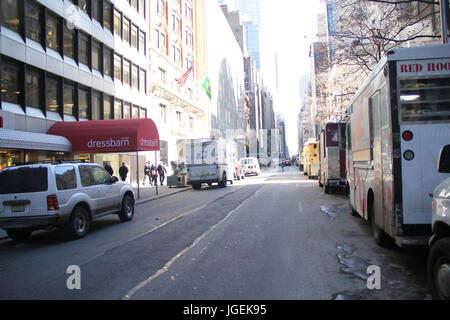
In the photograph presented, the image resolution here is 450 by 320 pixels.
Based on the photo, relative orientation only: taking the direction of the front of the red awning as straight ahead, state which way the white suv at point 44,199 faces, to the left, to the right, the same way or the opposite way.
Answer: to the left

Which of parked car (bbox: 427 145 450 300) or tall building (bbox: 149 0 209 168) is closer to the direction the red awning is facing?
the parked car

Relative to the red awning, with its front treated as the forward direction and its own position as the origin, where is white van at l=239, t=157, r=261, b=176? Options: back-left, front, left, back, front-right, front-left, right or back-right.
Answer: left

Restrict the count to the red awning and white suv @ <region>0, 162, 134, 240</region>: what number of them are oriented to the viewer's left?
0

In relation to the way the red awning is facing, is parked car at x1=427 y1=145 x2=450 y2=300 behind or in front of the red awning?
in front

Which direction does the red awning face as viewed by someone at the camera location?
facing the viewer and to the right of the viewer

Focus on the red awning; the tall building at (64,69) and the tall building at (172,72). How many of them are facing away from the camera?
0

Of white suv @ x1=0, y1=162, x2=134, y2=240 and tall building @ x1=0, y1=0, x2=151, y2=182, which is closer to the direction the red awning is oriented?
the white suv

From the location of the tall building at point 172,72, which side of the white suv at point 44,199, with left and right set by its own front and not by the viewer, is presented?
front

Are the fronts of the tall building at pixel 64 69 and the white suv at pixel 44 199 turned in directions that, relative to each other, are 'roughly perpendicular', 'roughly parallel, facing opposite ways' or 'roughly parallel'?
roughly perpendicular

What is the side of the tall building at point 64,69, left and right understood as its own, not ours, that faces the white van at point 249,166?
left

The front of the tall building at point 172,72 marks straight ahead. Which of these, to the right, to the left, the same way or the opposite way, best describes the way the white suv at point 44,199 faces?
to the left

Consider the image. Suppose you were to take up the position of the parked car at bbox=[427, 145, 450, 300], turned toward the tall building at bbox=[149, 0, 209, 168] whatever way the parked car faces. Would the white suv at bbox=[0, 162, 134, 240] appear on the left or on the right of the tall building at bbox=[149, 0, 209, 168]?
left

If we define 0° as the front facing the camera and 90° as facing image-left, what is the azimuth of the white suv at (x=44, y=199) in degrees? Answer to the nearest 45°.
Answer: approximately 225°
